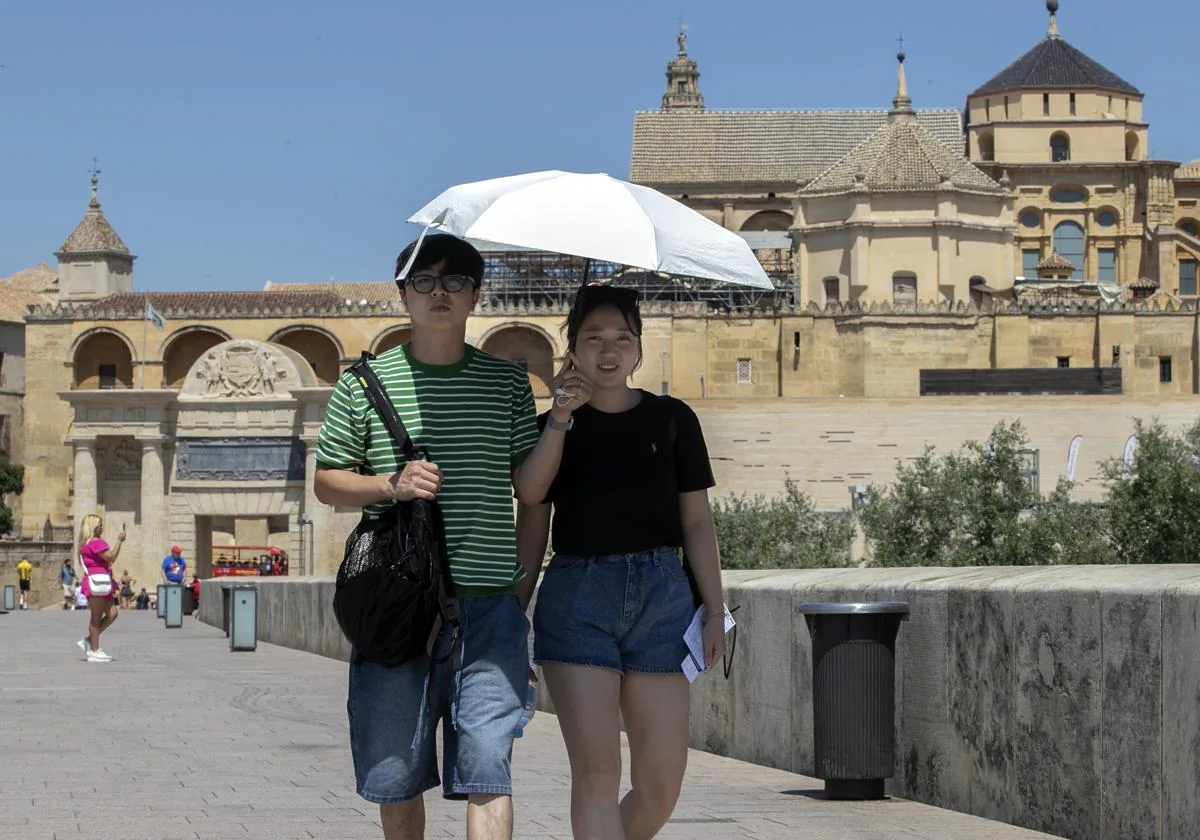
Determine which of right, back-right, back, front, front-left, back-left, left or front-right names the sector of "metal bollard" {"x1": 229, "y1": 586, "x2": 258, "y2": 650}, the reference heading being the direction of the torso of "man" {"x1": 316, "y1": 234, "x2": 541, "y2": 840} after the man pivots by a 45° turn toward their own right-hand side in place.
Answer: back-right

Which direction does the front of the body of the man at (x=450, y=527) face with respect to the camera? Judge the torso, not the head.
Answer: toward the camera

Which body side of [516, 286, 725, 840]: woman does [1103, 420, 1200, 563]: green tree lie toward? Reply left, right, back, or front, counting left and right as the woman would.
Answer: back

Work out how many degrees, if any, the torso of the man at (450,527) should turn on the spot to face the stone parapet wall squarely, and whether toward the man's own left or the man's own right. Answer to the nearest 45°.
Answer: approximately 135° to the man's own left

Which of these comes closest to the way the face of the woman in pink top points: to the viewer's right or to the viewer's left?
to the viewer's right

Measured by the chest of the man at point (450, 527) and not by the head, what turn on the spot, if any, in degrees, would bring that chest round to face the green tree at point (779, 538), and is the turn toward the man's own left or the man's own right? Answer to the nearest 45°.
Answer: approximately 180°

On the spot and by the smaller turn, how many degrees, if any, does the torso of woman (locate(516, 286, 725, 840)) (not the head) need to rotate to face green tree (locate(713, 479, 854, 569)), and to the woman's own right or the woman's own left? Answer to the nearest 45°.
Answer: approximately 180°
